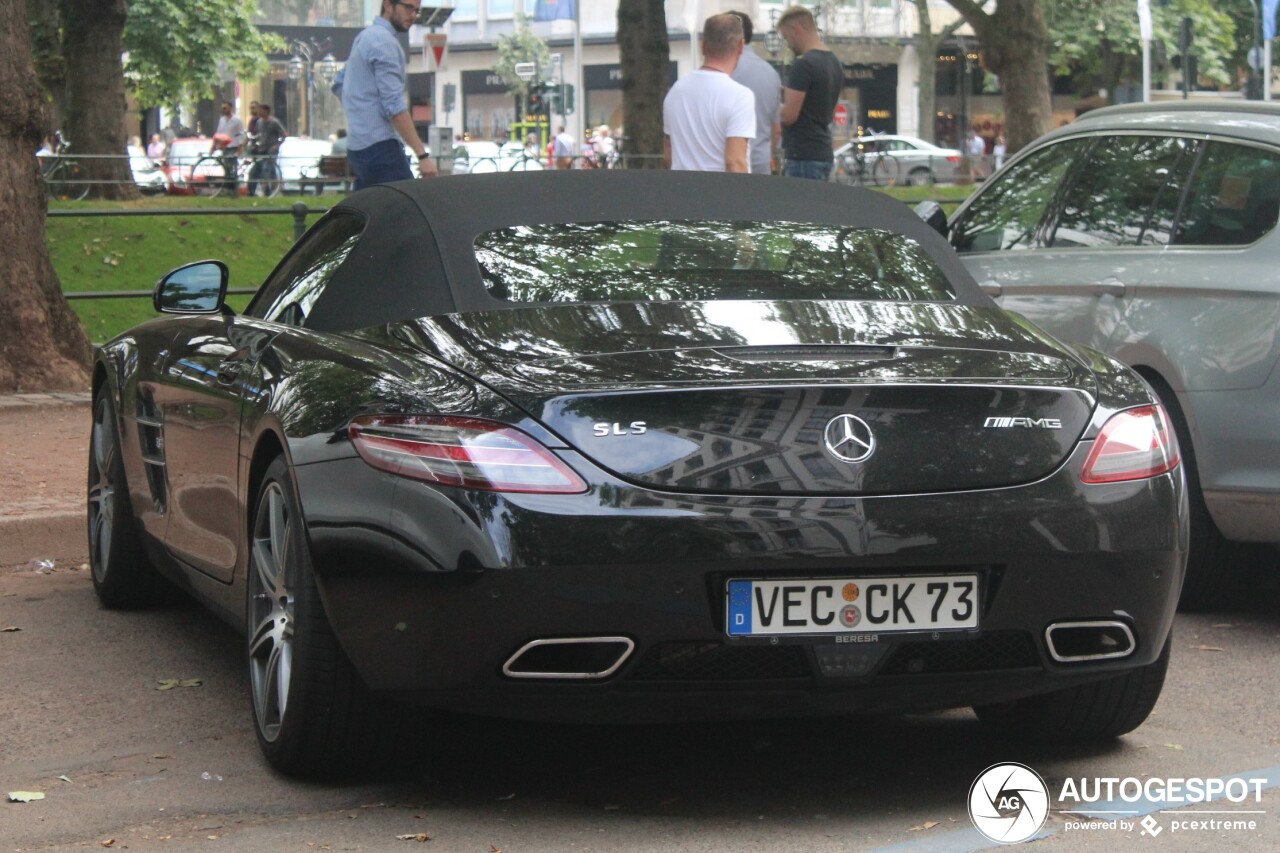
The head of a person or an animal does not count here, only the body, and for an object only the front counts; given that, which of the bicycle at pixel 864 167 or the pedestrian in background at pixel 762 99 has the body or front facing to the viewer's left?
the bicycle

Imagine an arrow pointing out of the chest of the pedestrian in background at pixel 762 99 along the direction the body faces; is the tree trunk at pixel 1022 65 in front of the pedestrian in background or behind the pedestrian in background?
in front

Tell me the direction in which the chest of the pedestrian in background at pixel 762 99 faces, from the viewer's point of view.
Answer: away from the camera

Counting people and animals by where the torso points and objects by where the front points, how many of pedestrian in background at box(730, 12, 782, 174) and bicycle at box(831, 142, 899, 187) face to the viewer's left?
1

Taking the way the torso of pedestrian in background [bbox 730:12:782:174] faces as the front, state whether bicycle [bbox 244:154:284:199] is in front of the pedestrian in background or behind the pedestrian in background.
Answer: in front

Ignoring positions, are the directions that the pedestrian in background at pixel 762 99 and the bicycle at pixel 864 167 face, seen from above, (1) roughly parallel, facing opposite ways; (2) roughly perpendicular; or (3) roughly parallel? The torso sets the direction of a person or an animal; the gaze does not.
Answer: roughly perpendicular

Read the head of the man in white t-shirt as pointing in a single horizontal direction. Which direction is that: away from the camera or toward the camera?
away from the camera

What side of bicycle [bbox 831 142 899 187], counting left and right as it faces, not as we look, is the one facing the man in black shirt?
left

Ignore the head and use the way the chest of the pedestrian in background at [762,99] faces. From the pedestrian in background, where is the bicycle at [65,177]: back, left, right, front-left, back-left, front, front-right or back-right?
front-left

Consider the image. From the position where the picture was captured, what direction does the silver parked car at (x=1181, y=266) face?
facing away from the viewer and to the left of the viewer

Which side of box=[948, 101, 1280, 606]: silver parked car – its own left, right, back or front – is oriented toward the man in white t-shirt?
front

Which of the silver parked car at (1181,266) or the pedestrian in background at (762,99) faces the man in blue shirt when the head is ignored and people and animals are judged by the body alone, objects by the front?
the silver parked car
